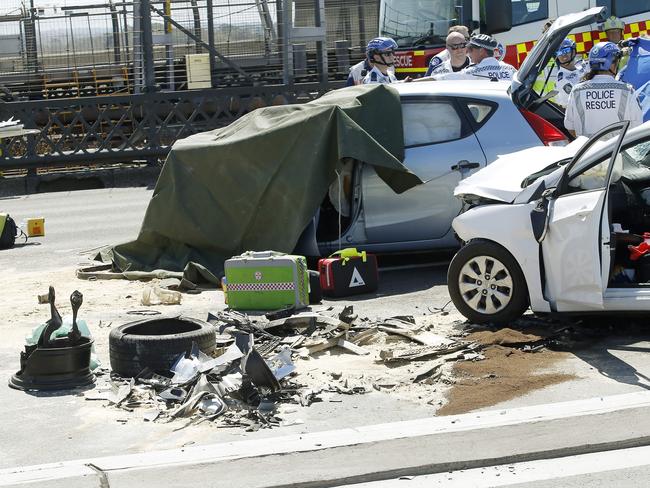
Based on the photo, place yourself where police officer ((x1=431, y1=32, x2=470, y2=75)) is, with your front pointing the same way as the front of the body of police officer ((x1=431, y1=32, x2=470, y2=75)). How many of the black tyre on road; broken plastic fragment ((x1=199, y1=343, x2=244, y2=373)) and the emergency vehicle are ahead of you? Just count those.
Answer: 2

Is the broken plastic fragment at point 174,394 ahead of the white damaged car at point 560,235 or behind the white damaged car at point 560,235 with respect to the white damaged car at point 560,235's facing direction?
ahead

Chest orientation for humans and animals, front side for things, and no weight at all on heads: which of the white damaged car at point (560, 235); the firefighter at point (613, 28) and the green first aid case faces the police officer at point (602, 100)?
the firefighter at point (613, 28)

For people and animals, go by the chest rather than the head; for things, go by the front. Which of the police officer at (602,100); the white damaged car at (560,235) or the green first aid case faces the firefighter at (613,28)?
the police officer at (602,100)

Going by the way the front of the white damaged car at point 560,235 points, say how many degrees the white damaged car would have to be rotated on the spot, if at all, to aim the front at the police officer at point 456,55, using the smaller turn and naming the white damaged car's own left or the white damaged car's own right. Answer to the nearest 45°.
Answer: approximately 90° to the white damaged car's own right

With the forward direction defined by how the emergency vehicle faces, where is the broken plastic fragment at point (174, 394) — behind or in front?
in front

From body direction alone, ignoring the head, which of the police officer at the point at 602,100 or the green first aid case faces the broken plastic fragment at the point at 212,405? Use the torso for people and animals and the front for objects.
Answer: the green first aid case

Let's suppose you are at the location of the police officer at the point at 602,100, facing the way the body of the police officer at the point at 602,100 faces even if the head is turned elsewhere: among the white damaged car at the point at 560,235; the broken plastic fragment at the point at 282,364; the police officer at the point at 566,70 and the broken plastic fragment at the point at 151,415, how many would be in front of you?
1

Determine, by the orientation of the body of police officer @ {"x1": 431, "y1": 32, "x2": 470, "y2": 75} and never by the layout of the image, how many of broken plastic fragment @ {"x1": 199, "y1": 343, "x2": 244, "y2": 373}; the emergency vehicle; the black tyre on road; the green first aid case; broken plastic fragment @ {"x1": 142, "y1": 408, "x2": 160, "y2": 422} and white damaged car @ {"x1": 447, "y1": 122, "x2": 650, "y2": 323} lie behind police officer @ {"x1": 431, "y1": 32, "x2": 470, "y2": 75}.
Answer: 1

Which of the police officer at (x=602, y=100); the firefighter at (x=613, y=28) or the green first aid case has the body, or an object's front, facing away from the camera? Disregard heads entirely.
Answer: the police officer at (x=602, y=100)

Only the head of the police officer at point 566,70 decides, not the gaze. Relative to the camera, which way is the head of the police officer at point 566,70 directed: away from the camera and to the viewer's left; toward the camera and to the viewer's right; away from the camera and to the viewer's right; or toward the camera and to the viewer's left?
toward the camera and to the viewer's left

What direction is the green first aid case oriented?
toward the camera

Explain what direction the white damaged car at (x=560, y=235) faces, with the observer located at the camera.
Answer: facing to the left of the viewer

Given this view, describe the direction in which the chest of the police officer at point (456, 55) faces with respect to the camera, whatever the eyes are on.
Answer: toward the camera

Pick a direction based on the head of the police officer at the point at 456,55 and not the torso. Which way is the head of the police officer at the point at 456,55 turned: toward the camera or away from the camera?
toward the camera

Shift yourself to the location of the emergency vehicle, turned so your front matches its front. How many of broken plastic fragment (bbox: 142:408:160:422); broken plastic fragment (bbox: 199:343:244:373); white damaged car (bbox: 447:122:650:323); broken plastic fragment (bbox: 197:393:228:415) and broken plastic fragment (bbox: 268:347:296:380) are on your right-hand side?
0

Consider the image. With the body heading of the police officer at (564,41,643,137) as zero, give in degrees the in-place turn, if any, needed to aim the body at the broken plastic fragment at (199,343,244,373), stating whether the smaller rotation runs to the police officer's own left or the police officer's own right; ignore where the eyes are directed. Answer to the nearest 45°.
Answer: approximately 135° to the police officer's own left

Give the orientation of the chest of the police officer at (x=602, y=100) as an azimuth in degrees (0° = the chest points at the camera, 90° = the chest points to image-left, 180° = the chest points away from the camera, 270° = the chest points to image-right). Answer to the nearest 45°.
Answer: approximately 180°

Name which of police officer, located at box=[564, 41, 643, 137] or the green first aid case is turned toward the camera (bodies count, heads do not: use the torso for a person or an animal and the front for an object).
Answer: the green first aid case
